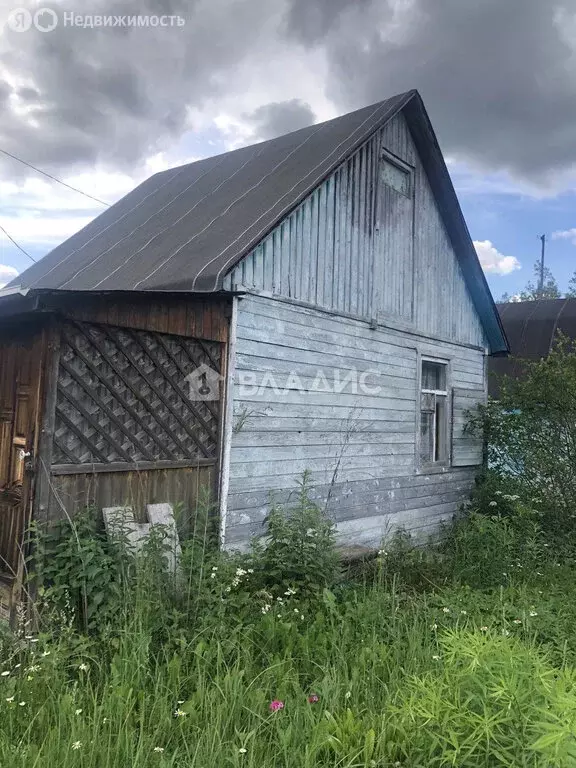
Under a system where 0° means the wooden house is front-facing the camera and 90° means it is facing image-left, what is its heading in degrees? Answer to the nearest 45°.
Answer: approximately 45°

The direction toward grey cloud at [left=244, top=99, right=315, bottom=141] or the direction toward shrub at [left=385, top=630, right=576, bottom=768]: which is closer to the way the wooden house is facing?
the shrub

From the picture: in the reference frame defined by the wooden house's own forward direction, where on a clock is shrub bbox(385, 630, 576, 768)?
The shrub is roughly at 10 o'clock from the wooden house.

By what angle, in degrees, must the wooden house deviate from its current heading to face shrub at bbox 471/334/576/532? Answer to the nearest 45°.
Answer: approximately 180°
